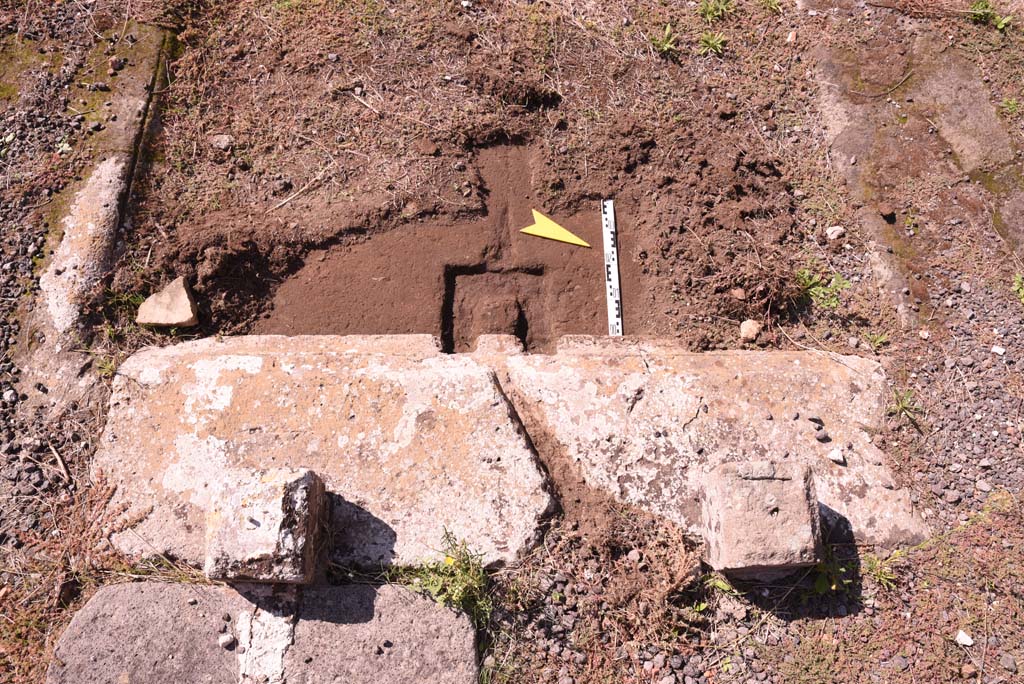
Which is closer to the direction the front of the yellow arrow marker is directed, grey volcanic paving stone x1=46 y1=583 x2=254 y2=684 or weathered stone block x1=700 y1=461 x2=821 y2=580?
the weathered stone block

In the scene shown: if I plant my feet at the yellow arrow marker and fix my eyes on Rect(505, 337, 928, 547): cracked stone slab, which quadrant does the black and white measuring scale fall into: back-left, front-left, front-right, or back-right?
front-left

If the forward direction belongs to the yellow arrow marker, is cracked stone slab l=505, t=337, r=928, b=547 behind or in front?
in front

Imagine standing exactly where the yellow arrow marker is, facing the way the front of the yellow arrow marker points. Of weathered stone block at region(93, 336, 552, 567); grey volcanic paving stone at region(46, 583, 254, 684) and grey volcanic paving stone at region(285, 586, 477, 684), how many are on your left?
0

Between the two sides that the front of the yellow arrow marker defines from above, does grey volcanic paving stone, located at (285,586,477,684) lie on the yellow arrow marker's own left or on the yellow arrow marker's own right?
on the yellow arrow marker's own right

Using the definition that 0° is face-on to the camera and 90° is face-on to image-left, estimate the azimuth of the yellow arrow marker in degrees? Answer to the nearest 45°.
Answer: approximately 315°

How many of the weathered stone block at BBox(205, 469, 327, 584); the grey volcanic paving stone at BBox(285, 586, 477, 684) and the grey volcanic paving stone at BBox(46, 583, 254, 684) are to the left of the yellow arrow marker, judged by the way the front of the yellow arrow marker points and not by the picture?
0

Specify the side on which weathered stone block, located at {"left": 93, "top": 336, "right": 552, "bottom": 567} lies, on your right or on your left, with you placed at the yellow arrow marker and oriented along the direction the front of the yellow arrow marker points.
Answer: on your right

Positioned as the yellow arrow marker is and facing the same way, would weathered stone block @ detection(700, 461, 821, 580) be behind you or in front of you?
in front
